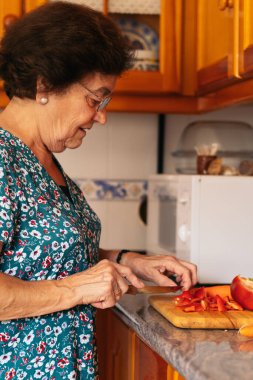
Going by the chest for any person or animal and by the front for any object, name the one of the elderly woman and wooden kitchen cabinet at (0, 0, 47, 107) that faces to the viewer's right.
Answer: the elderly woman

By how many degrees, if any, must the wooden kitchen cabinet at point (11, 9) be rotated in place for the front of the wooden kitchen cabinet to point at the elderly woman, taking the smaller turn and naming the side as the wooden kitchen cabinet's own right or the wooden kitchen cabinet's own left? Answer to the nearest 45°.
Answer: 0° — it already faces them

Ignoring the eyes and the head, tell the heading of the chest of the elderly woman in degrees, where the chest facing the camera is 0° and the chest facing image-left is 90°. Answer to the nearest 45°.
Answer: approximately 270°

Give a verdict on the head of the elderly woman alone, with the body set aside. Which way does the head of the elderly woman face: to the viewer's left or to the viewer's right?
to the viewer's right

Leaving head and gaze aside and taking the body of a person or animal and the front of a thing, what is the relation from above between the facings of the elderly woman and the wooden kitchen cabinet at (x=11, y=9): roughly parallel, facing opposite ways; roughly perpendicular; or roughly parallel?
roughly perpendicular

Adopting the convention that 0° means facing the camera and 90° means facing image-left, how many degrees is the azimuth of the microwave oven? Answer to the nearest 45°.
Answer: approximately 45°

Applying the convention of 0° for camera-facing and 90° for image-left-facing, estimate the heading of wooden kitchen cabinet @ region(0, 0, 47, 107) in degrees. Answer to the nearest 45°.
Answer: approximately 0°
